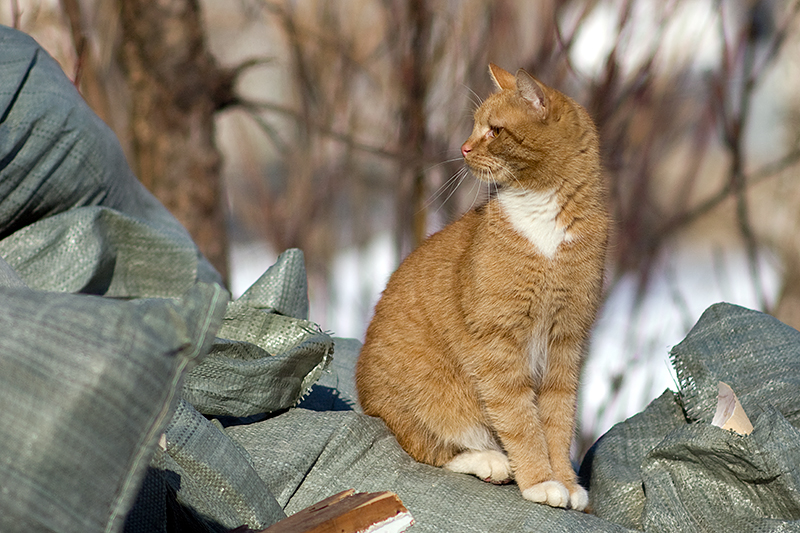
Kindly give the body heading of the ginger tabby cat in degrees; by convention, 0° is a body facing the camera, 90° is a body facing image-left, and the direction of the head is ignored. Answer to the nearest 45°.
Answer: approximately 315°

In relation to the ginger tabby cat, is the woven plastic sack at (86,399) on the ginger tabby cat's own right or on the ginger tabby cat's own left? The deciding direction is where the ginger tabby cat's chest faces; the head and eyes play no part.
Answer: on the ginger tabby cat's own right
